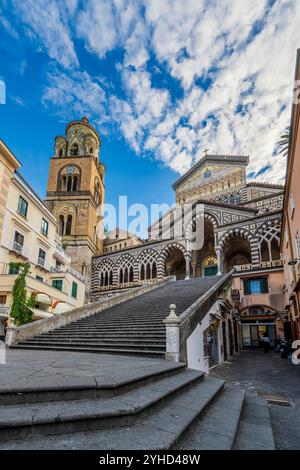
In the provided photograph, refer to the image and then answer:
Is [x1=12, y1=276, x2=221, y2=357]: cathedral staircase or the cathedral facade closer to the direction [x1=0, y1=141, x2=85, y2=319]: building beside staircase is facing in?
the cathedral staircase

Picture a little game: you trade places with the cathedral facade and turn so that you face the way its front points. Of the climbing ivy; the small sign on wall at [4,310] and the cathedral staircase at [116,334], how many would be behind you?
0

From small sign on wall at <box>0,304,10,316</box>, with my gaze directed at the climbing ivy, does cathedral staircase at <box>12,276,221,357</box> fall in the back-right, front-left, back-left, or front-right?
front-right

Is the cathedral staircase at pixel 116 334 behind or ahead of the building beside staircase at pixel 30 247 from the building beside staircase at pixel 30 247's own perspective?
ahead

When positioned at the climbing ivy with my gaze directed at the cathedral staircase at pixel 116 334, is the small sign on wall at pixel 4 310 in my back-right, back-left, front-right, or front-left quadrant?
back-right

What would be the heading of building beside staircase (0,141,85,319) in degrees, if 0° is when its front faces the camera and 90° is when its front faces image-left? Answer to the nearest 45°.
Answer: approximately 315°

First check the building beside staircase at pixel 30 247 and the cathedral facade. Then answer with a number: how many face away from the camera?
0

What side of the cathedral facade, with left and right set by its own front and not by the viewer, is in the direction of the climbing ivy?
front

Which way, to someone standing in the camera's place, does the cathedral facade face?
facing the viewer and to the left of the viewer

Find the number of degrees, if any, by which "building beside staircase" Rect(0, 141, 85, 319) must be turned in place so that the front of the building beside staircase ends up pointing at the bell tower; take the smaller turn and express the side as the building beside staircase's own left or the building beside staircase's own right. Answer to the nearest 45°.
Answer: approximately 135° to the building beside staircase's own left
